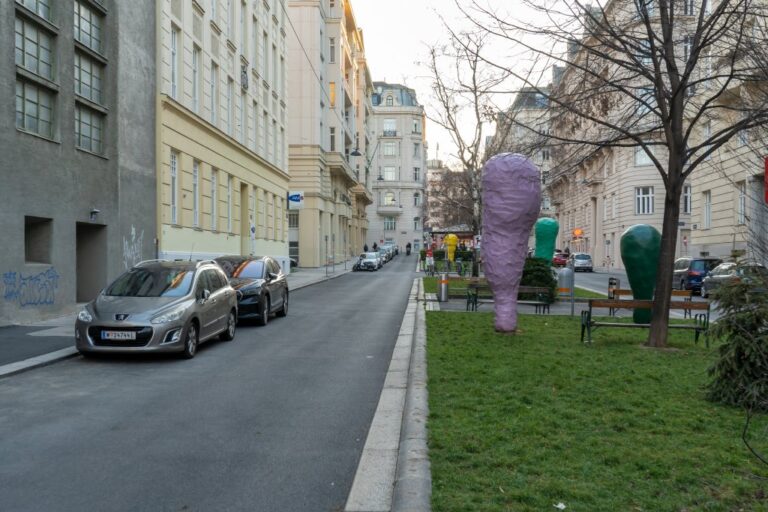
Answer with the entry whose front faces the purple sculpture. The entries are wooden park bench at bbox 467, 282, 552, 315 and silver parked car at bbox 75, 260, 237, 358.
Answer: the wooden park bench

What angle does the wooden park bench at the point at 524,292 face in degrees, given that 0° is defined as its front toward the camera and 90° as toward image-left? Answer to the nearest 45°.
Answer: approximately 0°

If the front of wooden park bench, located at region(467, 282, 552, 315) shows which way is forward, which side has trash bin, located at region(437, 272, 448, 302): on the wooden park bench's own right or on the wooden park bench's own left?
on the wooden park bench's own right

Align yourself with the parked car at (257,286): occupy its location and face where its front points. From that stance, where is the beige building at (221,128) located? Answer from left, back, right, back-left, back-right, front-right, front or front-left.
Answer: back-right

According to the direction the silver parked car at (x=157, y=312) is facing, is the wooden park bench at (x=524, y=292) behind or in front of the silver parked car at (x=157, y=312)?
behind

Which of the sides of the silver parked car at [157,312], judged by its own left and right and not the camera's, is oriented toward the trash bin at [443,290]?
back

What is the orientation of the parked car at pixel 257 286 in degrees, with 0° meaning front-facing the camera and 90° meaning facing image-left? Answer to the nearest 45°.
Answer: approximately 45°

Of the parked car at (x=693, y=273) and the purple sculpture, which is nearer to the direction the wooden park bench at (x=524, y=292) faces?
the purple sculpture
